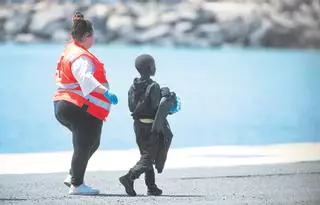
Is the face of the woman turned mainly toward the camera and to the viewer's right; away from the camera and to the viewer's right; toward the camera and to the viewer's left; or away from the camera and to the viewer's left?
away from the camera and to the viewer's right

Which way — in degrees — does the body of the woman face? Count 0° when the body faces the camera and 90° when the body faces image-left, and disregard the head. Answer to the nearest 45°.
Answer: approximately 270°

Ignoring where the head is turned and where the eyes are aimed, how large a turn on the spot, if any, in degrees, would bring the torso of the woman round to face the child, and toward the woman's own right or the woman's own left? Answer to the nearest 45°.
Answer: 0° — they already face them
